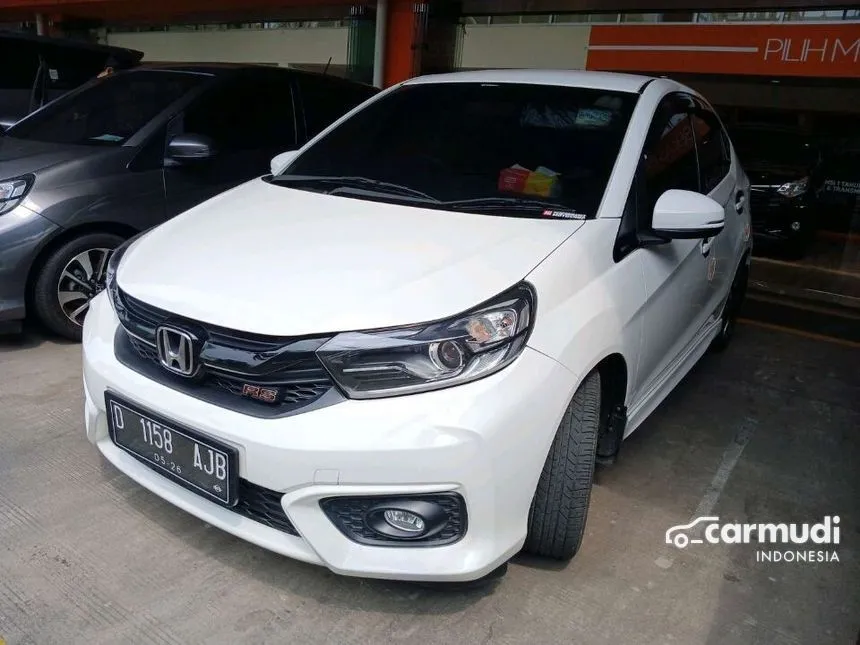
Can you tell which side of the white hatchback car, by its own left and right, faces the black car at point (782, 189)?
back

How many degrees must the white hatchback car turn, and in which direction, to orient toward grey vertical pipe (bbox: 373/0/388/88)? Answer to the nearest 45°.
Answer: approximately 135° to its right

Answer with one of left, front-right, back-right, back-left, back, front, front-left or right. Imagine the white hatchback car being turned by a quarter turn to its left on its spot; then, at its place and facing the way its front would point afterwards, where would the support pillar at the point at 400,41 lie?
back-left

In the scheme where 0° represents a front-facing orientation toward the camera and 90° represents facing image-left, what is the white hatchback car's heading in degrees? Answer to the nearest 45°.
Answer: approximately 45°
